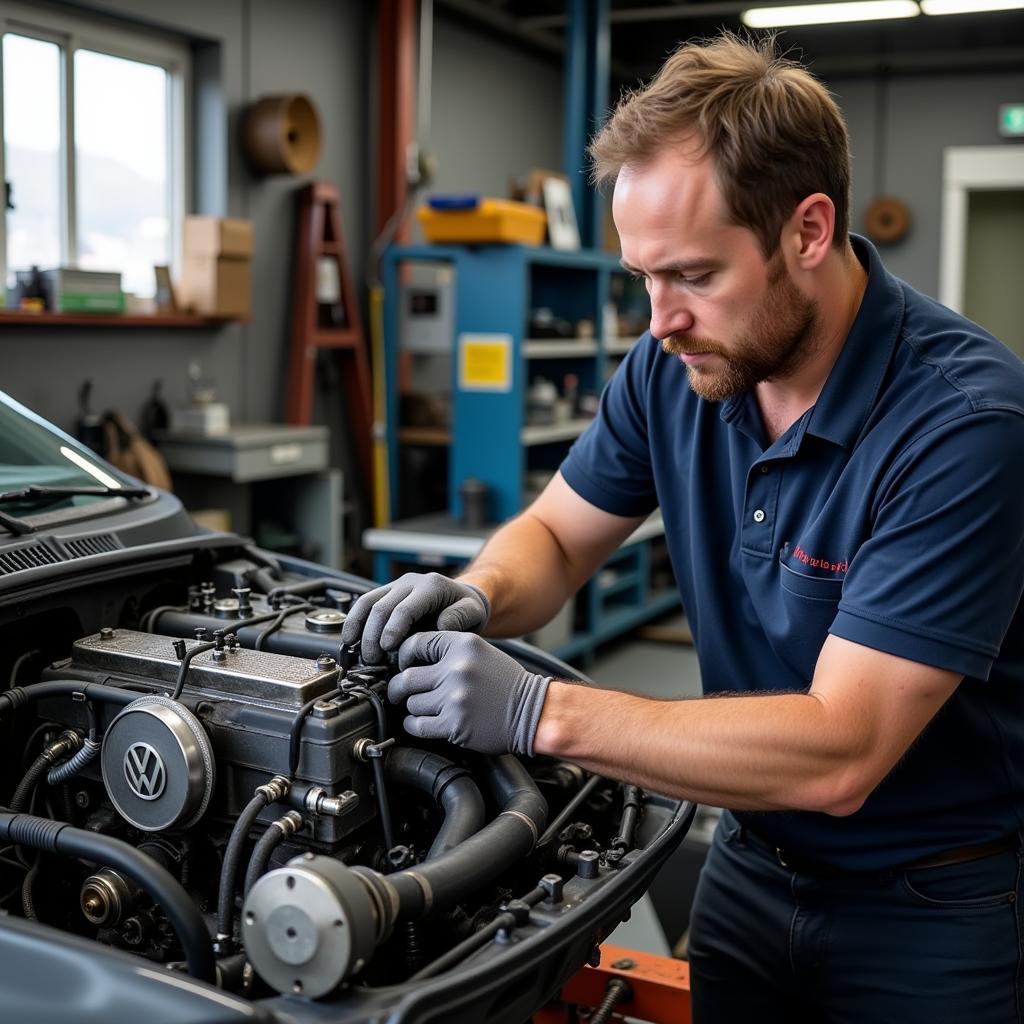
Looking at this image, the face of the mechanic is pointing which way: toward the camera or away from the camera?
toward the camera

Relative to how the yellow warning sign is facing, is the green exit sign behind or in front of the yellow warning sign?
behind

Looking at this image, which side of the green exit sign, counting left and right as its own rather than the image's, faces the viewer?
front

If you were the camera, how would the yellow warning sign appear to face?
facing the viewer

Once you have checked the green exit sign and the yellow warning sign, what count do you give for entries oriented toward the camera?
2

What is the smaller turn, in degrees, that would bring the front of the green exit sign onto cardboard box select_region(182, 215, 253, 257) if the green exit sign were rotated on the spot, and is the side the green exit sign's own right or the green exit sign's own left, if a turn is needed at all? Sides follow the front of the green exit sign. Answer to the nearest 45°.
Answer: approximately 45° to the green exit sign's own right

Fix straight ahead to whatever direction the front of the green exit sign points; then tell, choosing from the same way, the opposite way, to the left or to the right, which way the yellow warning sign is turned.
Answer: the same way

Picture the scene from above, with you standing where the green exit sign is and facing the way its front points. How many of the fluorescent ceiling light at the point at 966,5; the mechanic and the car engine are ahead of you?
3

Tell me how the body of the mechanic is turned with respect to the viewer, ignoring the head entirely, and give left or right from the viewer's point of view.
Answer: facing the viewer and to the left of the viewer

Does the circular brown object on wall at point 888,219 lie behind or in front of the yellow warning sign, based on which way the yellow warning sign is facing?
behind
